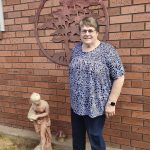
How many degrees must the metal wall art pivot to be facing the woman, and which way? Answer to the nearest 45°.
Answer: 0° — it already faces them
